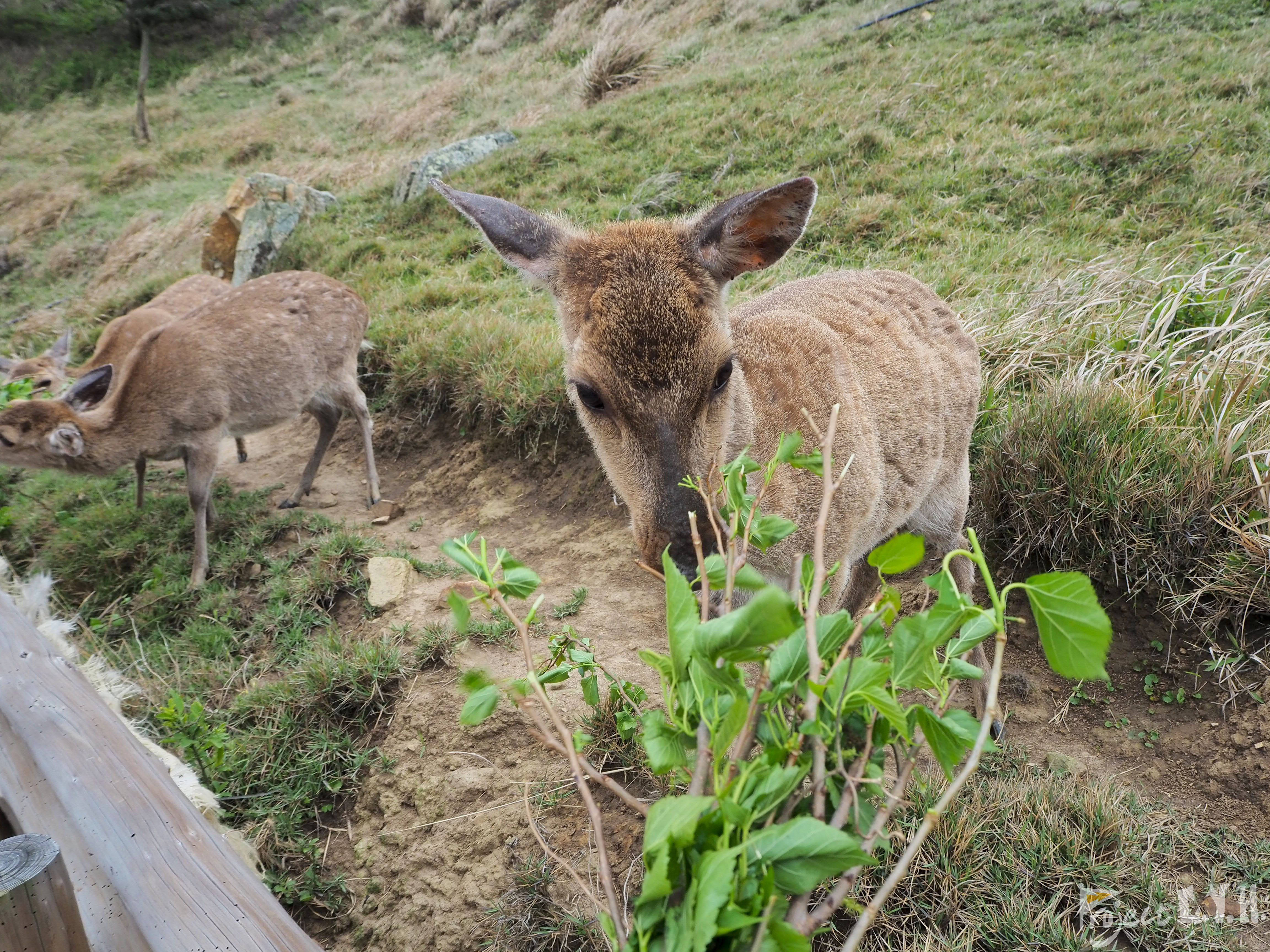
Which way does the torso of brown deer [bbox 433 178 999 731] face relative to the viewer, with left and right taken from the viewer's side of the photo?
facing the viewer and to the left of the viewer

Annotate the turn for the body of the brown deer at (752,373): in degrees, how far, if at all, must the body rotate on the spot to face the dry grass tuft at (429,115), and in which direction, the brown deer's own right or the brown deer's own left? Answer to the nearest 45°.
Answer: approximately 135° to the brown deer's own right

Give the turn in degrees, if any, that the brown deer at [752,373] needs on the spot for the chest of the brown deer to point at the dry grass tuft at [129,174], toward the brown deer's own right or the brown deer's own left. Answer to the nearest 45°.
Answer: approximately 90° to the brown deer's own right

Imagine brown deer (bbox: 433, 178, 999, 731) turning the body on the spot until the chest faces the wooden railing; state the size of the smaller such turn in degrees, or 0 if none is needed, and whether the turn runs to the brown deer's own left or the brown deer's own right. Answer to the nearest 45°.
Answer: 0° — it already faces it

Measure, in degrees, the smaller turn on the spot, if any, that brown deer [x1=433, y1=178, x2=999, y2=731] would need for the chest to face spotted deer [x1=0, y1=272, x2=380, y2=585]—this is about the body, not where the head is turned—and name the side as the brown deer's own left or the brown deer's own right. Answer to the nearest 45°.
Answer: approximately 90° to the brown deer's own right

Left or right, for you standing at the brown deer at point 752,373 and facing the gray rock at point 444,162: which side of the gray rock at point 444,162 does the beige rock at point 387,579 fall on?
left

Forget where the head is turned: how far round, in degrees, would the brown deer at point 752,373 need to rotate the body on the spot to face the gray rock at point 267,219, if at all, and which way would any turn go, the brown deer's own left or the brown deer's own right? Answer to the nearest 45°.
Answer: approximately 90° to the brown deer's own right

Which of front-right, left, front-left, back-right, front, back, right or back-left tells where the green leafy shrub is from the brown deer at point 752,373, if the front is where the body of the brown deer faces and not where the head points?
front-left

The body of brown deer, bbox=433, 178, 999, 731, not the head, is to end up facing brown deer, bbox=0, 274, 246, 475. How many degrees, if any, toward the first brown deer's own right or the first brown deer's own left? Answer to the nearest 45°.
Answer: approximately 90° to the first brown deer's own right
